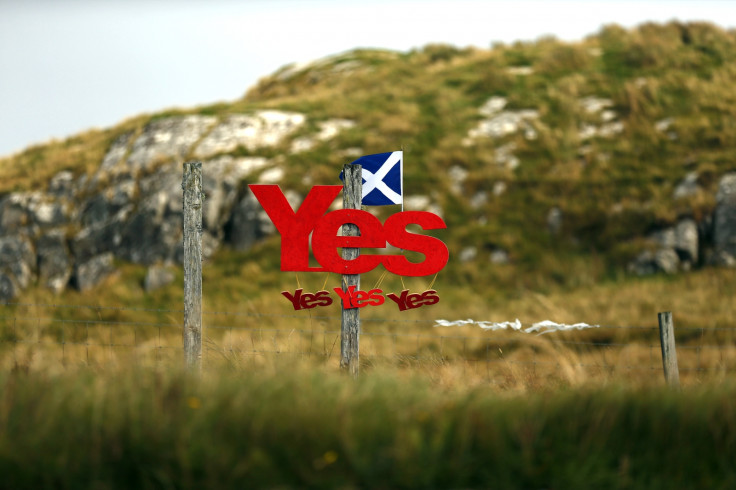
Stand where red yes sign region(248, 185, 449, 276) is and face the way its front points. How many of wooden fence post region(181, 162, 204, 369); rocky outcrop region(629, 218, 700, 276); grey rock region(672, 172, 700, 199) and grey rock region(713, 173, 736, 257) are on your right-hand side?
1

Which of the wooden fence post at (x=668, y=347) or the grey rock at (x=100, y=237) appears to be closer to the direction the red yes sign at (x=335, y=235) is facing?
the wooden fence post

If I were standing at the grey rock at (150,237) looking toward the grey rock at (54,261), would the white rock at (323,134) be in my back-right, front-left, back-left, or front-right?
back-right

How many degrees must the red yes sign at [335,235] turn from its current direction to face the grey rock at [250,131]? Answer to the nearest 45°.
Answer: approximately 180°

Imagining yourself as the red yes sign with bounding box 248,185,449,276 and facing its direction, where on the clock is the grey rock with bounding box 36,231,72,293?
The grey rock is roughly at 5 o'clock from the red yes sign.

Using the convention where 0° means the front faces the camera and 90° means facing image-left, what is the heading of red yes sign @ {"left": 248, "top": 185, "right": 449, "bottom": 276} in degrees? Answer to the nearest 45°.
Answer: approximately 0°

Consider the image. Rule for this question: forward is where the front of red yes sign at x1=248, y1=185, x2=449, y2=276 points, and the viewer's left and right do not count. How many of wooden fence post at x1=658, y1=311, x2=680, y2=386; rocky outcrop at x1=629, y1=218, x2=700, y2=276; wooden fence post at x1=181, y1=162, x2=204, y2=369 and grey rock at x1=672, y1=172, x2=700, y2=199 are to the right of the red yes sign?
1

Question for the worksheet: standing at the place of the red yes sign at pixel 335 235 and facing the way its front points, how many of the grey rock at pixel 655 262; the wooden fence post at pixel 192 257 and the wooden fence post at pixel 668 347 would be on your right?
1

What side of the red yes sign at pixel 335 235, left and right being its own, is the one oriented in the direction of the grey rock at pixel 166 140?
back

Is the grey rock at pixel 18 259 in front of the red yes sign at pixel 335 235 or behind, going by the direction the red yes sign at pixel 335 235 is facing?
behind

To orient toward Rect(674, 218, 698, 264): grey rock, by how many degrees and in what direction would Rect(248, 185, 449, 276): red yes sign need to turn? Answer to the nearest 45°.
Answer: approximately 135° to its left

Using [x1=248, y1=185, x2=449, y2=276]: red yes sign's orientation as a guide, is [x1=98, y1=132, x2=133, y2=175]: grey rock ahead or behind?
behind

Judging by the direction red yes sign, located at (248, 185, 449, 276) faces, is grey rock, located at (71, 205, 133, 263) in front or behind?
behind

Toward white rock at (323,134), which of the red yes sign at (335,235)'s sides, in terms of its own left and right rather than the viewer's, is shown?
back
